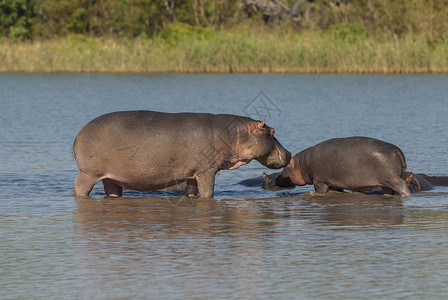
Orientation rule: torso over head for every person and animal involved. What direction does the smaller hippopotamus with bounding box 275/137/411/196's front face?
to the viewer's left

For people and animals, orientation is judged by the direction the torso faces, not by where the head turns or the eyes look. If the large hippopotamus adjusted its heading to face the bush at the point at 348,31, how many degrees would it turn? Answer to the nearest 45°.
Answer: approximately 90° to its left

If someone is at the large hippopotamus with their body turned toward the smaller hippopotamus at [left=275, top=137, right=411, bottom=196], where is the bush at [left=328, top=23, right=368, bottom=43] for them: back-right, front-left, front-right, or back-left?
front-left

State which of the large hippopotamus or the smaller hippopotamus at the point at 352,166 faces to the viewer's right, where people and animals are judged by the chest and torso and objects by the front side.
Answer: the large hippopotamus

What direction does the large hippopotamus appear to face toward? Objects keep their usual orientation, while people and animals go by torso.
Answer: to the viewer's right

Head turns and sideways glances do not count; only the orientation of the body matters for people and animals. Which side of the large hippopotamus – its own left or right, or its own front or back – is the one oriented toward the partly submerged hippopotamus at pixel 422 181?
front

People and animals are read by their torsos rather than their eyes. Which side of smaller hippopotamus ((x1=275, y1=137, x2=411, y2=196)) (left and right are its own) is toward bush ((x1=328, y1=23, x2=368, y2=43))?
right

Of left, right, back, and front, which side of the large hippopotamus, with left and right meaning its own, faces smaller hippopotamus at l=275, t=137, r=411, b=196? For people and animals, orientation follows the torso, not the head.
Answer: front

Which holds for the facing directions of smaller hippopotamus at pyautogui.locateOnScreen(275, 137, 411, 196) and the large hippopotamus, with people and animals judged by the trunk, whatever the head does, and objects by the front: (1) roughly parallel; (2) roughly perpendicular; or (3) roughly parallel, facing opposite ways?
roughly parallel, facing opposite ways

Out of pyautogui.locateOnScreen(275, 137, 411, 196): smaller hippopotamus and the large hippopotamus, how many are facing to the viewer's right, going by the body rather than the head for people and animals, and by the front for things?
1
